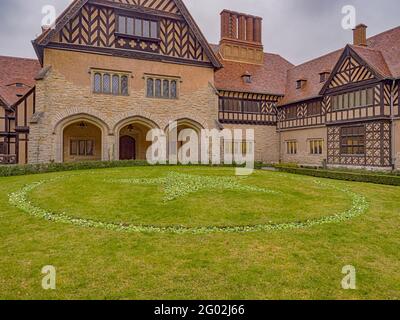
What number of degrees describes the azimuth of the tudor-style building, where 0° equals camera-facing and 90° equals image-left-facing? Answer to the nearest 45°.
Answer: approximately 0°

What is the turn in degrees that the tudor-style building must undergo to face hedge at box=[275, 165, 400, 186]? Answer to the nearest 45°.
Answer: approximately 45° to its left

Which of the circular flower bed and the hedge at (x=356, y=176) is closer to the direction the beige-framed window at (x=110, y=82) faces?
the circular flower bed

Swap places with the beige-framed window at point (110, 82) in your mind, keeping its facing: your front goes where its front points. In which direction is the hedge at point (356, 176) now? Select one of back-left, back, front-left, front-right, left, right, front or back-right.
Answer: front-left

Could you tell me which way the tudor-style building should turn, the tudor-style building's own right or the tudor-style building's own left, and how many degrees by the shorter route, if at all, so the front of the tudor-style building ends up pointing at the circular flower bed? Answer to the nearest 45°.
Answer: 0° — it already faces it

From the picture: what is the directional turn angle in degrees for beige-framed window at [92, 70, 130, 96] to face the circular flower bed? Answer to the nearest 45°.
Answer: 0° — it already faces it
